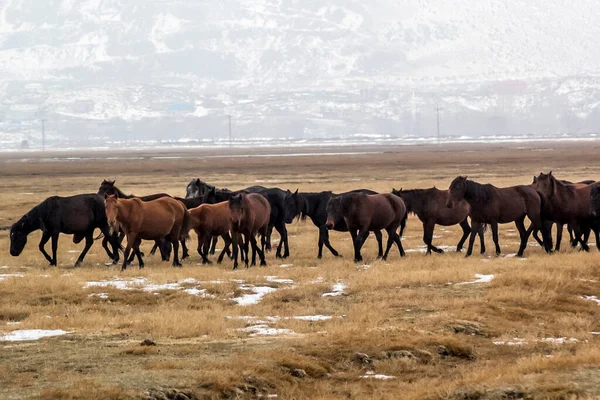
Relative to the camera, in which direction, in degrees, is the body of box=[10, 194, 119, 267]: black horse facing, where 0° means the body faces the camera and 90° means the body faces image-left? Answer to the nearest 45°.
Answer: approximately 90°

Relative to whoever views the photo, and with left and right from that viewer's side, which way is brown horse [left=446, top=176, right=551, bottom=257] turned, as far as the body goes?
facing to the left of the viewer

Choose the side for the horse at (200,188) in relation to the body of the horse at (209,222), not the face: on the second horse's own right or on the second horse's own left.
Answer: on the second horse's own right

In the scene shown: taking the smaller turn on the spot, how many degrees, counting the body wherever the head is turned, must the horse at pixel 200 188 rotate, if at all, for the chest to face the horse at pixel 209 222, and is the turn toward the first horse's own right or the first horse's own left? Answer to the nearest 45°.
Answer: approximately 90° to the first horse's own left

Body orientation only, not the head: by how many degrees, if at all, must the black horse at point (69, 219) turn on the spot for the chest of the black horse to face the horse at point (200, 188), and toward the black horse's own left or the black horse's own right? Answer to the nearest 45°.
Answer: approximately 135° to the black horse's own right

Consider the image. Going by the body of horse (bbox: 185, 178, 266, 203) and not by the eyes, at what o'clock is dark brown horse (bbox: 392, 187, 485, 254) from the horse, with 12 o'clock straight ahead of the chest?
The dark brown horse is roughly at 7 o'clock from the horse.

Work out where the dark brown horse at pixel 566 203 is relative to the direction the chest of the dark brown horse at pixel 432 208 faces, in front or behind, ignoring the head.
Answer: behind

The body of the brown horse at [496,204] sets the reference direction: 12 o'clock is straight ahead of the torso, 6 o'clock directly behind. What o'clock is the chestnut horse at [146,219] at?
The chestnut horse is roughly at 11 o'clock from the brown horse.

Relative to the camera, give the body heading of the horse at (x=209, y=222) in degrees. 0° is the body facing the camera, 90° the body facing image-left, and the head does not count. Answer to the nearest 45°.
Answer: approximately 90°

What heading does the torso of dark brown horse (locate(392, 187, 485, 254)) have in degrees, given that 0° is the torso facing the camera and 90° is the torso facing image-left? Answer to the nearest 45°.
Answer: approximately 90°

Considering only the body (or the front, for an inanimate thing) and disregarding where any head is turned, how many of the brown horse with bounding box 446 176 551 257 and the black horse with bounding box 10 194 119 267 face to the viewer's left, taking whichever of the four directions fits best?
2

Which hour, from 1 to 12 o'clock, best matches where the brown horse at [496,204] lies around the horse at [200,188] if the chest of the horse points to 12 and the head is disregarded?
The brown horse is roughly at 7 o'clock from the horse.

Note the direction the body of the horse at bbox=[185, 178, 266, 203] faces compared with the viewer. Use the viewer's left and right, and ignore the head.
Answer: facing to the left of the viewer
